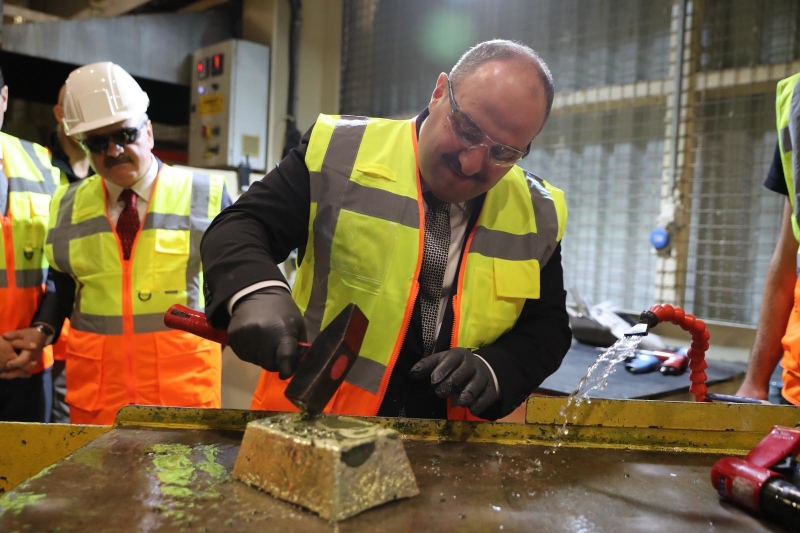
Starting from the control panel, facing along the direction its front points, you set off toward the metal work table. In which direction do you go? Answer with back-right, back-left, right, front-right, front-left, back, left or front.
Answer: front-left

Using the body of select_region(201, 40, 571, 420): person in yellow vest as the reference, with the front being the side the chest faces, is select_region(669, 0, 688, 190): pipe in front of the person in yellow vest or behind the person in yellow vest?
behind

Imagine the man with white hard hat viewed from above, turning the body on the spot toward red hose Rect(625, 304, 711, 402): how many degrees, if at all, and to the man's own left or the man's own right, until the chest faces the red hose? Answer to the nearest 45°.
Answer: approximately 45° to the man's own left

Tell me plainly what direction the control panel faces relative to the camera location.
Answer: facing the viewer and to the left of the viewer

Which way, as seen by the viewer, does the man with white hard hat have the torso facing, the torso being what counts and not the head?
toward the camera

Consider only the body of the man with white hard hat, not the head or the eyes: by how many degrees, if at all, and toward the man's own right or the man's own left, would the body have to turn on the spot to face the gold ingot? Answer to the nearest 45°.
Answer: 0° — they already face it

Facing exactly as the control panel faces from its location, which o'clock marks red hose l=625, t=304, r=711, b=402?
The red hose is roughly at 10 o'clock from the control panel.

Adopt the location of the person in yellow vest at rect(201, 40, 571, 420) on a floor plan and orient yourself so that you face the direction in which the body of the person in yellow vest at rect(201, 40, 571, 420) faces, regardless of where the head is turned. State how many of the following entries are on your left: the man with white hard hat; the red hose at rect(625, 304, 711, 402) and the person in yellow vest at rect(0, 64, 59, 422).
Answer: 1

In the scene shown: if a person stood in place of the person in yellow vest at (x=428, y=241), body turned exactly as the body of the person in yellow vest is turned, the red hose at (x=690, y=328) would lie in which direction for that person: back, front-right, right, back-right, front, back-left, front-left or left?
left

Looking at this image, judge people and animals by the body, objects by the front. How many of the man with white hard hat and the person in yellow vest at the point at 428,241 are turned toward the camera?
2

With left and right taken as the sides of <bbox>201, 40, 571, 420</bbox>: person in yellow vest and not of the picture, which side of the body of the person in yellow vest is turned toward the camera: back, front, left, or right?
front

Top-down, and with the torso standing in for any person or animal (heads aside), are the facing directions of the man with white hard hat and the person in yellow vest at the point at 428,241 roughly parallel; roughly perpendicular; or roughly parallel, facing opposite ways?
roughly parallel

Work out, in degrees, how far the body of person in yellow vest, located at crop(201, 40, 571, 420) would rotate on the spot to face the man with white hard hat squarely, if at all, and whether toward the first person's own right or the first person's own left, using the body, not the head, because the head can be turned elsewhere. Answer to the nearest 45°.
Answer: approximately 135° to the first person's own right
